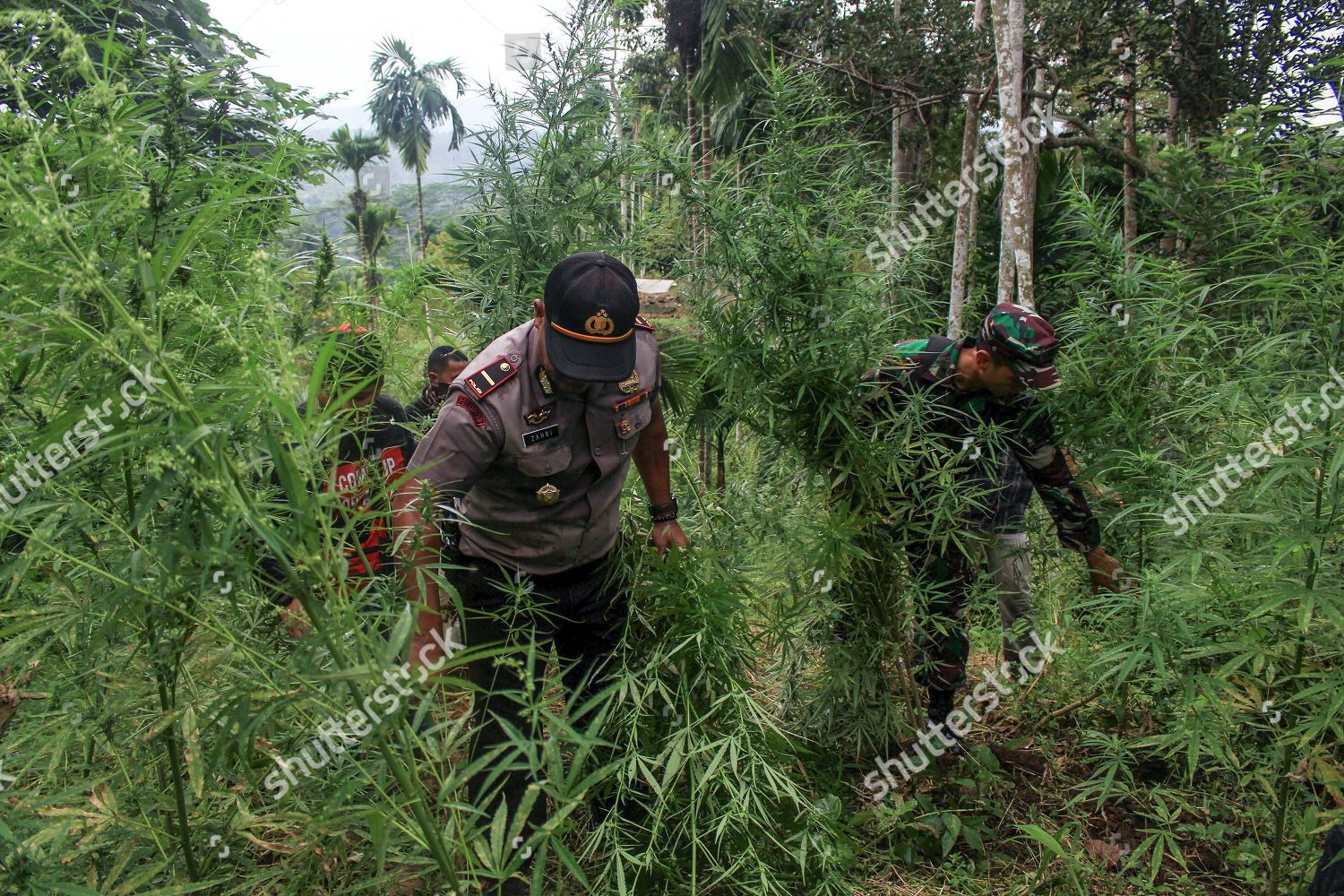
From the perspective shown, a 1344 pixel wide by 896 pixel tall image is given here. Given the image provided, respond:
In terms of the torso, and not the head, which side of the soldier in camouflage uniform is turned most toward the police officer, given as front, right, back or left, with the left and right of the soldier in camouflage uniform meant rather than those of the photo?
right

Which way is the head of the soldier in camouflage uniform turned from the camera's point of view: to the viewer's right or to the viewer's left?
to the viewer's right

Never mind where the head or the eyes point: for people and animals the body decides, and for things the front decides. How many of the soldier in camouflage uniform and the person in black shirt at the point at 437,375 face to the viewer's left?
0

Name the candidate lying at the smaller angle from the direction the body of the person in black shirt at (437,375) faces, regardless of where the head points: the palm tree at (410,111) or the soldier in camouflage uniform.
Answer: the soldier in camouflage uniform

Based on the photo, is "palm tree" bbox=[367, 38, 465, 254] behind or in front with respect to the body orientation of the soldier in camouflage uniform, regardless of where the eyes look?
behind

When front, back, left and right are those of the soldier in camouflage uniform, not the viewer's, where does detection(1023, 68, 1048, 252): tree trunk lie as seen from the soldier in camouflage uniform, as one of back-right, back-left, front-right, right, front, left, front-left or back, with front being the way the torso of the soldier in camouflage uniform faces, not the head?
back-left

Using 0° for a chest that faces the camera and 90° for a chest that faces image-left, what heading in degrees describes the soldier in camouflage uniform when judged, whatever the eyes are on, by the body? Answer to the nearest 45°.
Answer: approximately 315°
